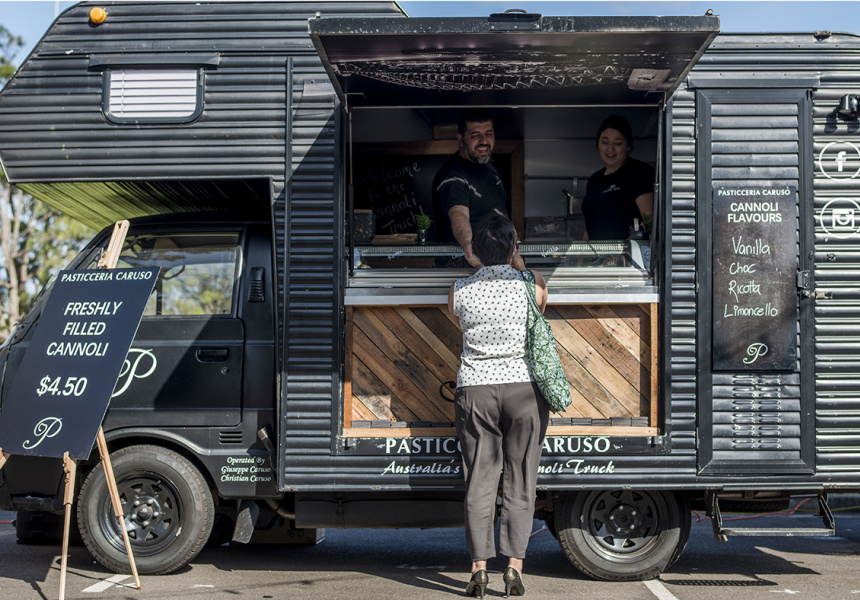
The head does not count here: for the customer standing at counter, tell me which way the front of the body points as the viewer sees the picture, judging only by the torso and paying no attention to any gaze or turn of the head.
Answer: away from the camera

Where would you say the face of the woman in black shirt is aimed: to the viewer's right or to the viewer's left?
to the viewer's left

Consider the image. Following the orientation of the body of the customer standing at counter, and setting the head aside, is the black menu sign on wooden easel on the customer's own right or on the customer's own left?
on the customer's own left

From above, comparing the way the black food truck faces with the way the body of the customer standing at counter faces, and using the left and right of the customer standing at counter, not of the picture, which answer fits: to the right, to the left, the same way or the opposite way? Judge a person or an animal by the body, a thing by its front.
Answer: to the left

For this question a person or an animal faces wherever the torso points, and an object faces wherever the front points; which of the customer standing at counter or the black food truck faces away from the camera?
the customer standing at counter

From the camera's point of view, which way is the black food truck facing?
to the viewer's left

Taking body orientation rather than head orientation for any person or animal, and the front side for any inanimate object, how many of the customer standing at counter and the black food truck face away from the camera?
1

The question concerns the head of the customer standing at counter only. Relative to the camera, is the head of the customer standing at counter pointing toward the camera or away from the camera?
away from the camera

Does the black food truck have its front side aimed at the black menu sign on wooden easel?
yes
